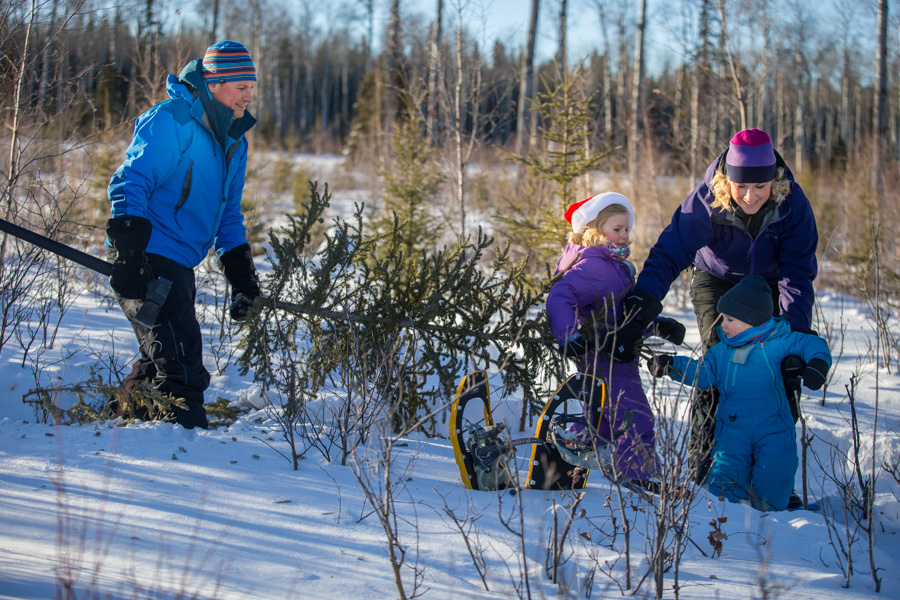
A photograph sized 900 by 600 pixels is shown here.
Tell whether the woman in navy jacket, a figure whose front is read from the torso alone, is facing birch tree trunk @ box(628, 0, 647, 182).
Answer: no

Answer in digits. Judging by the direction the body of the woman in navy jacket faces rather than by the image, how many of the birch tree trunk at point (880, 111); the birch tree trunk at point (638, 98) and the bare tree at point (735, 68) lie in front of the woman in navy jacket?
0

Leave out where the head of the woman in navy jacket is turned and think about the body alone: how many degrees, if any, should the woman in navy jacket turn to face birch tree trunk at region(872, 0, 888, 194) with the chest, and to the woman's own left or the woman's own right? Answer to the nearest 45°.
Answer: approximately 180°

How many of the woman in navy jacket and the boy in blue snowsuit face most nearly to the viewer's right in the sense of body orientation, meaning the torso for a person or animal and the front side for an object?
0

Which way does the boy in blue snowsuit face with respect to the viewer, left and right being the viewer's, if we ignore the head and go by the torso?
facing the viewer and to the left of the viewer

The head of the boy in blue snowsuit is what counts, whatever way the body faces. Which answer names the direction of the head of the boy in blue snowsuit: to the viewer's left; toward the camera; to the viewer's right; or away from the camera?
to the viewer's left

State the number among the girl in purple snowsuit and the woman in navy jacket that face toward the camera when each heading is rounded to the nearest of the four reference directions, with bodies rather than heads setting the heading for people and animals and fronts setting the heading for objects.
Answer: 1

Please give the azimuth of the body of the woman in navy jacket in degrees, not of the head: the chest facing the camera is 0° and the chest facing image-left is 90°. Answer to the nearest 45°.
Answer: approximately 0°

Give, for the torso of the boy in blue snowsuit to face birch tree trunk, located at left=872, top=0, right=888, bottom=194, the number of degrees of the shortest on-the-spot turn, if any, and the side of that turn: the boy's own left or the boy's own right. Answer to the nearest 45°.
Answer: approximately 135° to the boy's own right
